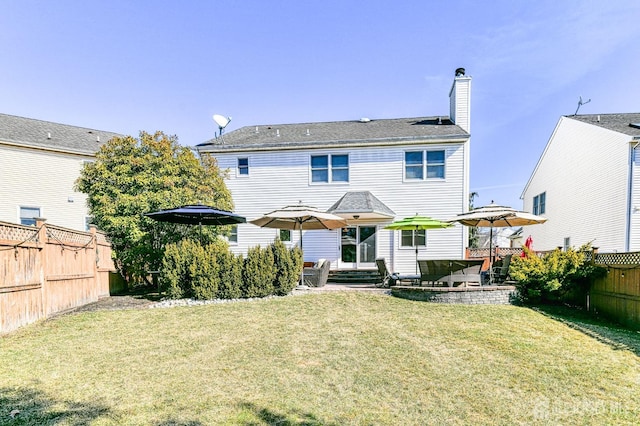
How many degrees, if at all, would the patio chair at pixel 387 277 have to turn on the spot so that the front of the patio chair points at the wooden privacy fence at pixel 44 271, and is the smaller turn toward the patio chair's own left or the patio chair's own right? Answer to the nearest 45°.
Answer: approximately 135° to the patio chair's own right

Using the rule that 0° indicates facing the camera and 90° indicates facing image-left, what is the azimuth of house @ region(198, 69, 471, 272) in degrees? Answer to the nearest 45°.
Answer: approximately 180°

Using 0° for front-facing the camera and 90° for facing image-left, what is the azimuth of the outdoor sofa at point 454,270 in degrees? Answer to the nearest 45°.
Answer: approximately 180°

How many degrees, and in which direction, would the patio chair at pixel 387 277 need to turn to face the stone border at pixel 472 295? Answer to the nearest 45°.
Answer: approximately 45° to its right

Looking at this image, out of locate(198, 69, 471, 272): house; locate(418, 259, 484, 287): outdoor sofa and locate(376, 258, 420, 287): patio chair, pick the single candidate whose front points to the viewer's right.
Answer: the patio chair

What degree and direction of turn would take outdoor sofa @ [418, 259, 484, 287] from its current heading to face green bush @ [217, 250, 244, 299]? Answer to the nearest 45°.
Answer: approximately 90° to its left

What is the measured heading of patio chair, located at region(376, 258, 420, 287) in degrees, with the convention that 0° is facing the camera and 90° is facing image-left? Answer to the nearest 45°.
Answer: approximately 270°

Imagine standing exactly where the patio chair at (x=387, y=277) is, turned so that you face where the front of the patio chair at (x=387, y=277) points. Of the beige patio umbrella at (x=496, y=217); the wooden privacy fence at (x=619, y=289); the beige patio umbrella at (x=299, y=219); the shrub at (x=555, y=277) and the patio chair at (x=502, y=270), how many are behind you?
1

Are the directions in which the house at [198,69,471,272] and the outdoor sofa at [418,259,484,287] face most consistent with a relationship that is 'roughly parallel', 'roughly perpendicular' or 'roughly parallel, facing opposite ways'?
roughly parallel

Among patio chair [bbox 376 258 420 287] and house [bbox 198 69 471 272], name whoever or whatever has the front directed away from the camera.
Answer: the house
